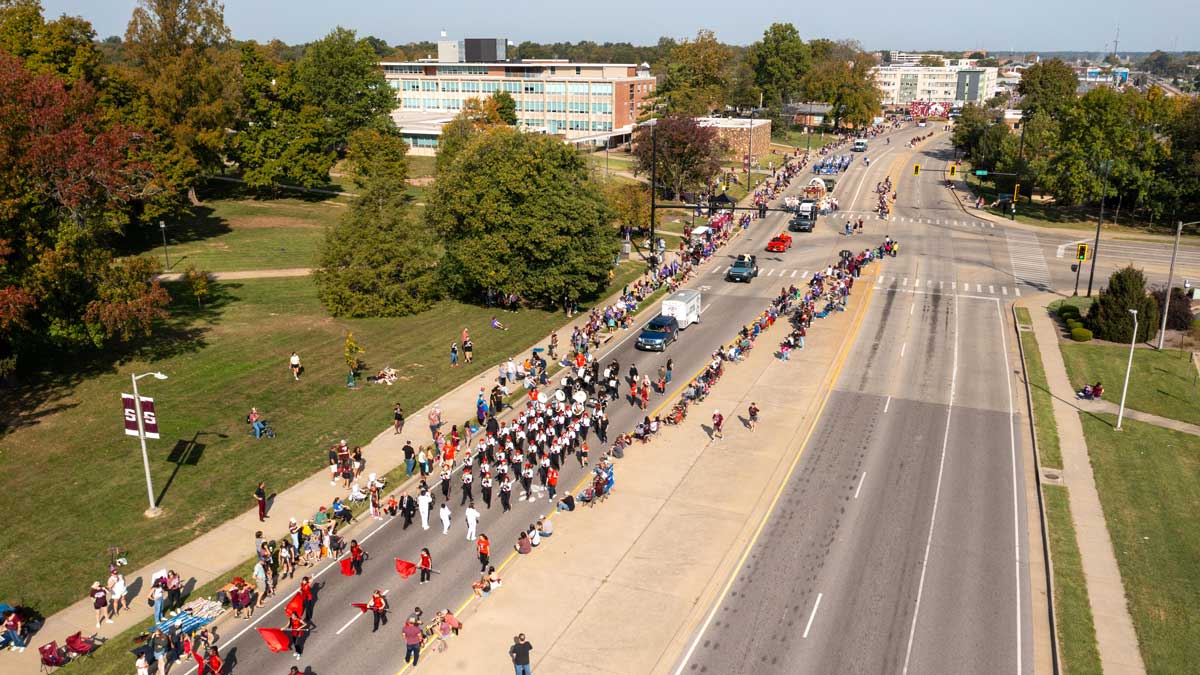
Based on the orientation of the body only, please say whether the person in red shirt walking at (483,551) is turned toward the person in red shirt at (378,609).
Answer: yes

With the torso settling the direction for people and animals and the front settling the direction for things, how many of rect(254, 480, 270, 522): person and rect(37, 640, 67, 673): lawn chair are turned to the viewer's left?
0

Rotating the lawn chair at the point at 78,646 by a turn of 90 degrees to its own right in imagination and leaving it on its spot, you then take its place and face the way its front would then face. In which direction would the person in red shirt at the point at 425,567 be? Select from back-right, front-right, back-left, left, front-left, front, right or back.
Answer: back-left

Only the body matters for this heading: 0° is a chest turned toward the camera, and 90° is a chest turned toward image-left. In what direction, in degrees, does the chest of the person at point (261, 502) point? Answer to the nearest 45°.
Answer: approximately 315°

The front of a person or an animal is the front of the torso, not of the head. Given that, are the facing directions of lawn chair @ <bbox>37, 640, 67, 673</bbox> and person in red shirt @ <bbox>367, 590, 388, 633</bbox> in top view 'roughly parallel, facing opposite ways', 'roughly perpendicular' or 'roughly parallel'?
roughly perpendicular

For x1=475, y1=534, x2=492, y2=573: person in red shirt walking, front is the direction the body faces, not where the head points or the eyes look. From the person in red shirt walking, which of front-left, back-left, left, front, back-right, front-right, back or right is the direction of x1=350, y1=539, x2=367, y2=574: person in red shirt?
front-right

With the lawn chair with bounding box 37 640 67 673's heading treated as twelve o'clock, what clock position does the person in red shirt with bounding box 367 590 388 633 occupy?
The person in red shirt is roughly at 11 o'clock from the lawn chair.

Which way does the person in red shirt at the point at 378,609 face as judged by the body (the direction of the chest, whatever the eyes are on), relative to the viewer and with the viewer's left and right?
facing the viewer and to the left of the viewer

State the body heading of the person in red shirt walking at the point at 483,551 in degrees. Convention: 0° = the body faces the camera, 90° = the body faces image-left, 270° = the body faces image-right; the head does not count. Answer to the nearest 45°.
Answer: approximately 45°

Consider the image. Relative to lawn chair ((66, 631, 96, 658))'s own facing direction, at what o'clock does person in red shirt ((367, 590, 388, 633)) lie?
The person in red shirt is roughly at 11 o'clock from the lawn chair.

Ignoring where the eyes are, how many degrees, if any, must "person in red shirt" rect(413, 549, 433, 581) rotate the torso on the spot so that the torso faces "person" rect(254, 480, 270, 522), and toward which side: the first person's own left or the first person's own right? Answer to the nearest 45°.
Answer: approximately 90° to the first person's own right

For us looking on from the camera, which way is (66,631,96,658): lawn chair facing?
facing the viewer and to the right of the viewer

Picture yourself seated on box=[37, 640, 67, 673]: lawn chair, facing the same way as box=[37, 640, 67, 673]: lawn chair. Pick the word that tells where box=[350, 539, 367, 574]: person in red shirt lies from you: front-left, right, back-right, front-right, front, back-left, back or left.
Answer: front-left

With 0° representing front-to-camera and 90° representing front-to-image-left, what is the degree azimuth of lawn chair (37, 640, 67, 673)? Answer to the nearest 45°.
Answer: approximately 315°
